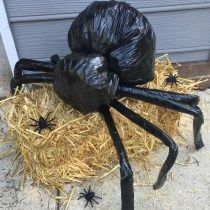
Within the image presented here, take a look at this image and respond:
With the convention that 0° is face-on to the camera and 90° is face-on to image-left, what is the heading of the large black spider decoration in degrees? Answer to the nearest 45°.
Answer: approximately 45°

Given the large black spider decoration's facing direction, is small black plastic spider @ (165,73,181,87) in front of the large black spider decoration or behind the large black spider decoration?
behind

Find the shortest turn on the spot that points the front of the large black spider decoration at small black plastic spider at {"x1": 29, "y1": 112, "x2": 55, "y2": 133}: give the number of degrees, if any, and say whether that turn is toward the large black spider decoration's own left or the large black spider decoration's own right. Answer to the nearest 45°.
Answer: approximately 45° to the large black spider decoration's own right
